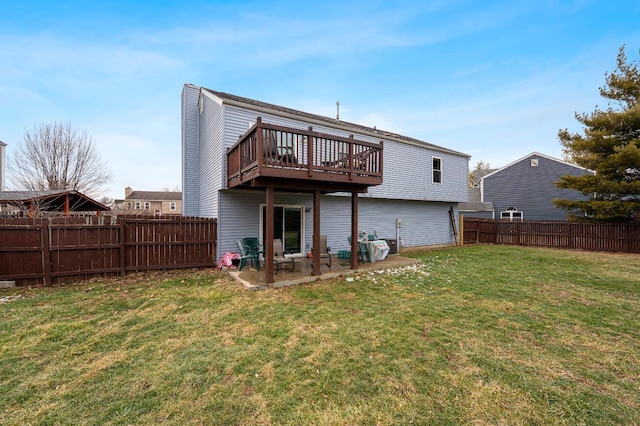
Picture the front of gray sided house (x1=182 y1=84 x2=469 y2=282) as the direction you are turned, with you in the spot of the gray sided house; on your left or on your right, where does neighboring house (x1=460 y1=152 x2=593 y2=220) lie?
on your right

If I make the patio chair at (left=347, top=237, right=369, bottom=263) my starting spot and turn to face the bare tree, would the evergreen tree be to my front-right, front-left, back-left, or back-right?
back-right
